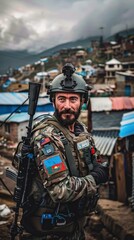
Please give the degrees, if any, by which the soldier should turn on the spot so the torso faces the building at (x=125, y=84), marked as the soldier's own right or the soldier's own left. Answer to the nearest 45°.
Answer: approximately 135° to the soldier's own left

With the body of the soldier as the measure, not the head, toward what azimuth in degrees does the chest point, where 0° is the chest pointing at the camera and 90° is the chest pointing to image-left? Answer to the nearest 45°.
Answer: approximately 315°
